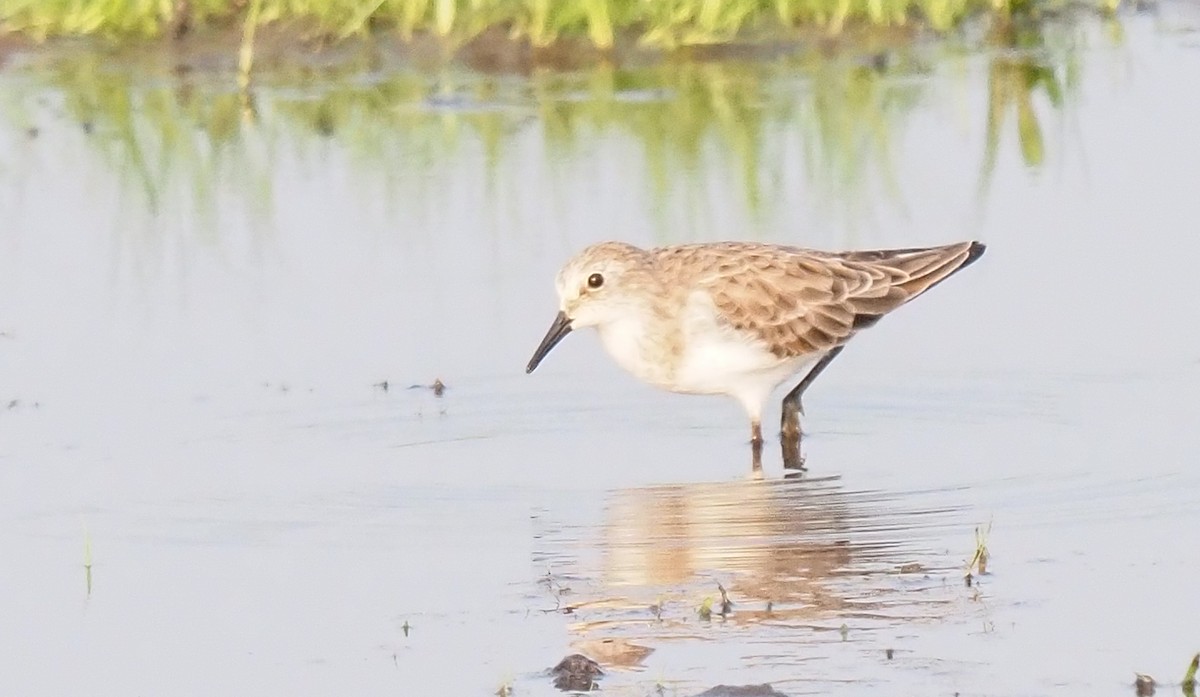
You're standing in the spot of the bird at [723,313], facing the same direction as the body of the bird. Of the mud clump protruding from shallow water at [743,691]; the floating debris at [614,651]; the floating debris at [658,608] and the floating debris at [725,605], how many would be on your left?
4

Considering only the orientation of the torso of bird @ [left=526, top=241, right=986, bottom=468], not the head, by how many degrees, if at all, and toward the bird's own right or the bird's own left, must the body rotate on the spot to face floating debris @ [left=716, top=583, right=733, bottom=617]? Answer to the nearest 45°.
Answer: approximately 90° to the bird's own left

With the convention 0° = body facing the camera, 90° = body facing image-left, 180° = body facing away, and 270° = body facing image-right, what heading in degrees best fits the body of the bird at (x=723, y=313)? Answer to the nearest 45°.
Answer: approximately 90°

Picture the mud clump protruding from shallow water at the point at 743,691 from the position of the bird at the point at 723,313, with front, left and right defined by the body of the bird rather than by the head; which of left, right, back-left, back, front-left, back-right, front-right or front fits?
left

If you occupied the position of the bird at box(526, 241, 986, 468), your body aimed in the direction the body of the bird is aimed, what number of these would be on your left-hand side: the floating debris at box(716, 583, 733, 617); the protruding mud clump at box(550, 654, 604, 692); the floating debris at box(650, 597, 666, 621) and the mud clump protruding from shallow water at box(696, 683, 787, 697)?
4

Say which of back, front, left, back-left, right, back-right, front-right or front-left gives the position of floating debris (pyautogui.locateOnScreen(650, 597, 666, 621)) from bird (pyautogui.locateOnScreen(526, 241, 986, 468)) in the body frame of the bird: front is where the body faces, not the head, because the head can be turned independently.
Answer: left

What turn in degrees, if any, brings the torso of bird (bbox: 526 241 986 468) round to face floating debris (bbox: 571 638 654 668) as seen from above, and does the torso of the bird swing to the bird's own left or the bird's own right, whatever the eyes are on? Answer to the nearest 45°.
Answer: approximately 90° to the bird's own left

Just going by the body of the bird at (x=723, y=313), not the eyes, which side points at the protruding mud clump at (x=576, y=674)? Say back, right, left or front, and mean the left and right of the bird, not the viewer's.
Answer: left

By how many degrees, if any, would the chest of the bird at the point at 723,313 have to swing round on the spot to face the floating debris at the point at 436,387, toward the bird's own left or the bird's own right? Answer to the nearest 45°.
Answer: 0° — it already faces it
